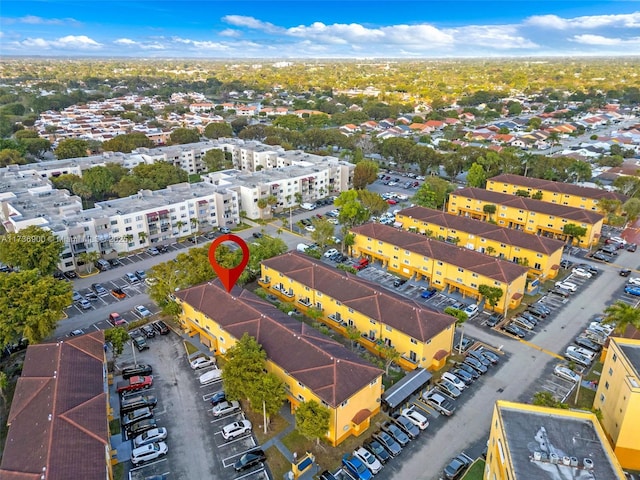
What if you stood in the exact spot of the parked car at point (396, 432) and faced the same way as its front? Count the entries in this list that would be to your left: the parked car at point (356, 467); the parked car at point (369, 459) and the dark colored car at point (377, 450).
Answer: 3

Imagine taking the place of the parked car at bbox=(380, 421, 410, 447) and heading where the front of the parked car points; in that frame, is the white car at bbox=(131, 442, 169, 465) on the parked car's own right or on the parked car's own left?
on the parked car's own left

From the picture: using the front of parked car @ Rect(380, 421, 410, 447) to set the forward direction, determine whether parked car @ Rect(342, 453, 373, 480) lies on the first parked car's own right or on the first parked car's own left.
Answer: on the first parked car's own left

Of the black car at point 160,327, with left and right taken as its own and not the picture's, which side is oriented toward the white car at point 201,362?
back

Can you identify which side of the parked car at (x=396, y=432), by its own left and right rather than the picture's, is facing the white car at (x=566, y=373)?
right

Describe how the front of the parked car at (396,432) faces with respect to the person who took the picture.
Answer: facing away from the viewer and to the left of the viewer

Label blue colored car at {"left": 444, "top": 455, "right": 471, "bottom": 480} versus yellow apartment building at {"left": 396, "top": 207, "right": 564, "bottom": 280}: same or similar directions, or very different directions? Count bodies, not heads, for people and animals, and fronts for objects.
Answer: very different directions

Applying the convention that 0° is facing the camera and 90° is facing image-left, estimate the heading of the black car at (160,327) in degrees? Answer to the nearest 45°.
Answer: approximately 135°

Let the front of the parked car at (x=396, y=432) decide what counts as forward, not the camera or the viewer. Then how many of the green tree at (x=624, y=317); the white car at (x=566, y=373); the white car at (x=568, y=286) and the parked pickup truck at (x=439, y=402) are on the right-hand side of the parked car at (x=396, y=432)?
4
